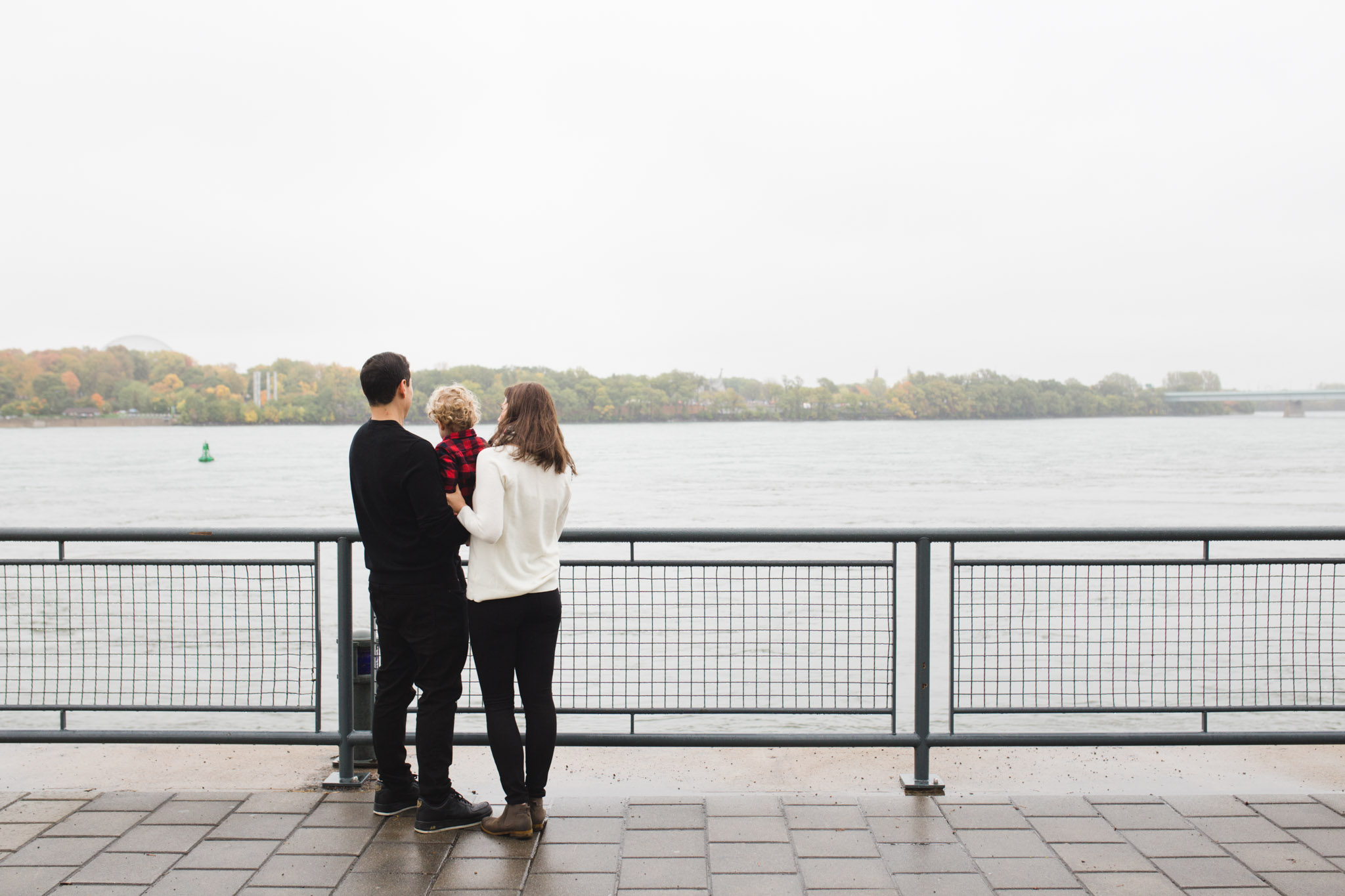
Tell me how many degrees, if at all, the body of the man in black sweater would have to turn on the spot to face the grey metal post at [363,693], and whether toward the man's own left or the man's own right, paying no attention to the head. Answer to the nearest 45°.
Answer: approximately 45° to the man's own left

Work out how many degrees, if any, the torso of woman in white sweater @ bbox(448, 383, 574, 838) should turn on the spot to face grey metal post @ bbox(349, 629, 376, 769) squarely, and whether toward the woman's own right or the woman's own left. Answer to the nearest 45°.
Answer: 0° — they already face it

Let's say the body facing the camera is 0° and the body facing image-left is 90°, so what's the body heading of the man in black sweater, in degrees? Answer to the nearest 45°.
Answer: approximately 225°

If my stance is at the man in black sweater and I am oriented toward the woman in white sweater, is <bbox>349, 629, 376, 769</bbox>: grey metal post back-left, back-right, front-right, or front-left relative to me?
back-left

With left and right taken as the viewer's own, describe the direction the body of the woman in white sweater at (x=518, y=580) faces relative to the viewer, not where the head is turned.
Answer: facing away from the viewer and to the left of the viewer

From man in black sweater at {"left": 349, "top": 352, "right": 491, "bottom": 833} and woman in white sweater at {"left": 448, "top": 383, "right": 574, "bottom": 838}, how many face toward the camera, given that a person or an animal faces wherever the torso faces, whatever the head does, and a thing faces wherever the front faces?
0
